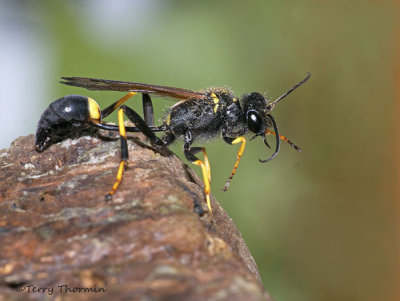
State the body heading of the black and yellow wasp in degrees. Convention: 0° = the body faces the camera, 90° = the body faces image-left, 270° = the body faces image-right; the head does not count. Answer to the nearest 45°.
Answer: approximately 270°
